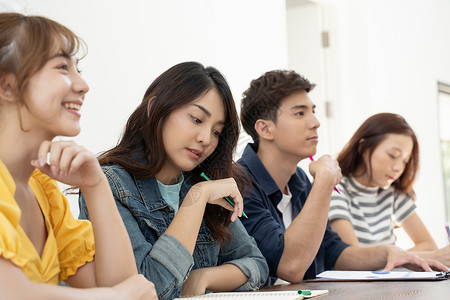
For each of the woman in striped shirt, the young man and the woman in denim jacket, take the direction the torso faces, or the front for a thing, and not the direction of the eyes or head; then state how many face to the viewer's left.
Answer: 0

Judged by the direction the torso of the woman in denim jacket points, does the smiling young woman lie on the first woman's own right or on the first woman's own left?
on the first woman's own right

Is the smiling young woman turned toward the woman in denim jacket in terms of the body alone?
no

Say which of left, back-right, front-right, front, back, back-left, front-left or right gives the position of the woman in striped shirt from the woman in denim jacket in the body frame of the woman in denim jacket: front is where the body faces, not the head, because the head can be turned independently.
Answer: left

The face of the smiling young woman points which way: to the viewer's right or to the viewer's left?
to the viewer's right

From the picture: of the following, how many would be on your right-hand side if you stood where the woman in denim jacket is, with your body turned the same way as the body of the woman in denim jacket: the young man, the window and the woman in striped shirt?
0

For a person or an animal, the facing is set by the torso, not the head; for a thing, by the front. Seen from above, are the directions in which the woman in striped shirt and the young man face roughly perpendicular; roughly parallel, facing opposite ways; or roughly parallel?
roughly parallel

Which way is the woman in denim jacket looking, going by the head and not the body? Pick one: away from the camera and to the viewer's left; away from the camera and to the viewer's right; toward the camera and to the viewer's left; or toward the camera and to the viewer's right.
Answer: toward the camera and to the viewer's right

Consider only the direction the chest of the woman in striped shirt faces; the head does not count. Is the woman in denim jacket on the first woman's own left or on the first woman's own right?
on the first woman's own right

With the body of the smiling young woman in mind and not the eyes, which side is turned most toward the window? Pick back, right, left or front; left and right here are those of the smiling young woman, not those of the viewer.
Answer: left

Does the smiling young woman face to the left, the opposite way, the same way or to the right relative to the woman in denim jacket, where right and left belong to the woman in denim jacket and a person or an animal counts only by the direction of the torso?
the same way

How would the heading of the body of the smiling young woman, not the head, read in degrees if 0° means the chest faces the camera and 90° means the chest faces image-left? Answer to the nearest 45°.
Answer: approximately 315°

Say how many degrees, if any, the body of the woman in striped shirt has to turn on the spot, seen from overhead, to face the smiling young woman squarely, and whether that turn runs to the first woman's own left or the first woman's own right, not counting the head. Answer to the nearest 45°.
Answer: approximately 45° to the first woman's own right

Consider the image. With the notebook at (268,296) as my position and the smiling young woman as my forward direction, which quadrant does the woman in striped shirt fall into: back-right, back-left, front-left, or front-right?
back-right

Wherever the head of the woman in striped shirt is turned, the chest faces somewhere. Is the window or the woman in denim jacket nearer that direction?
the woman in denim jacket

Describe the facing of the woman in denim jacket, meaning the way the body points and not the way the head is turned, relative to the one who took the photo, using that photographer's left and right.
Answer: facing the viewer and to the right of the viewer

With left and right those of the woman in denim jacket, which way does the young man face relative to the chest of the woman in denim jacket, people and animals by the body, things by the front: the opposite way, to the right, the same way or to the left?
the same way

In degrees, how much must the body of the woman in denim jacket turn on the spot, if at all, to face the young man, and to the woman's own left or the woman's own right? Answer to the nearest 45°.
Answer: approximately 90° to the woman's own left

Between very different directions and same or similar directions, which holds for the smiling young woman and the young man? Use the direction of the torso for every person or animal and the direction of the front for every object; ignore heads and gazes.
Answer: same or similar directions

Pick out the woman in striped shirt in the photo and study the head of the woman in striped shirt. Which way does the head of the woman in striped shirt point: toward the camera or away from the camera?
toward the camera
